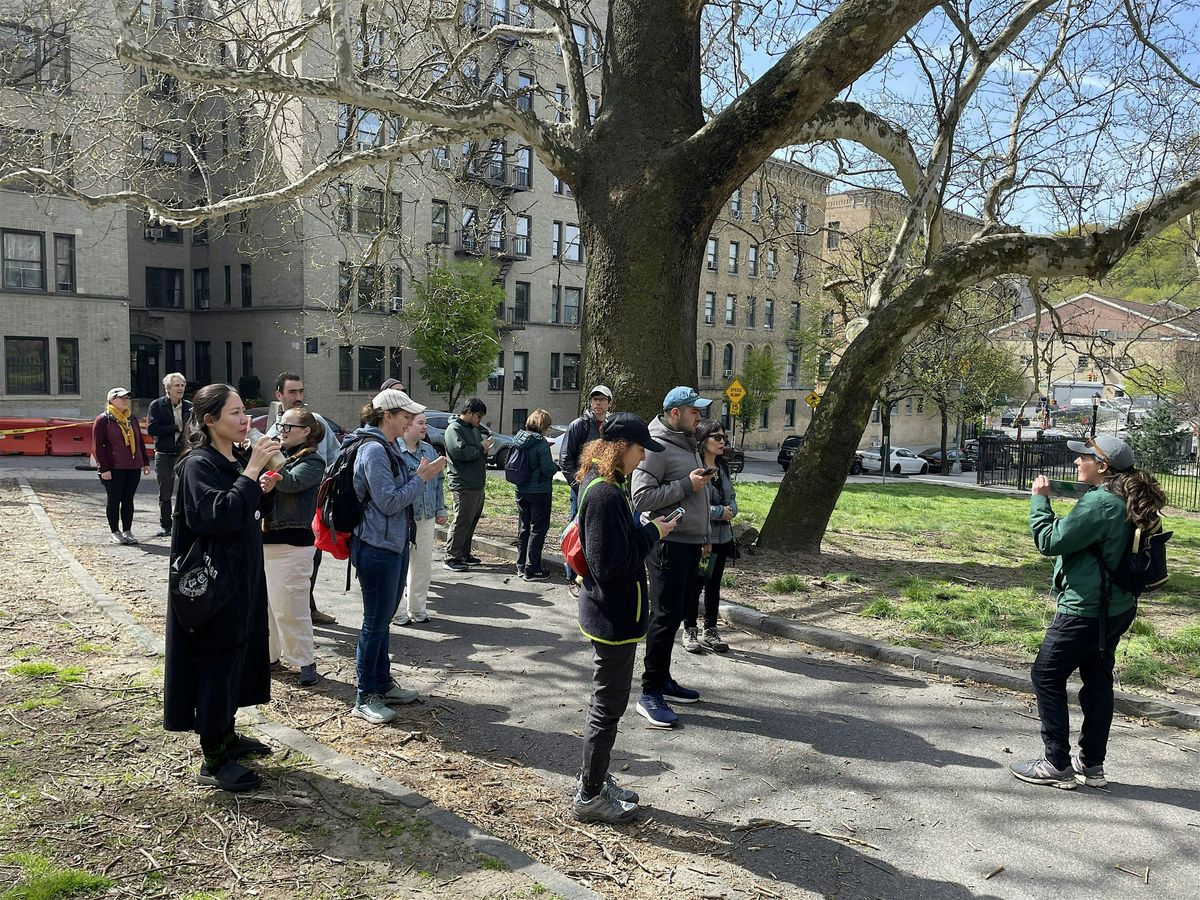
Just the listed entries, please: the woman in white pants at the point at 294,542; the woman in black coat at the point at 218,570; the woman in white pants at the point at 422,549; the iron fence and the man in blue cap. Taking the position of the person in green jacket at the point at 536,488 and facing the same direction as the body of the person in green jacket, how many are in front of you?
1

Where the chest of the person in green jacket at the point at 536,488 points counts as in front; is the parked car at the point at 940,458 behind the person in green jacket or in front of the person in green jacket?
in front

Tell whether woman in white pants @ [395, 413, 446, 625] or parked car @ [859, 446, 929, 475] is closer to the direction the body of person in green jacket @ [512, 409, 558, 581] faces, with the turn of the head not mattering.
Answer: the parked car

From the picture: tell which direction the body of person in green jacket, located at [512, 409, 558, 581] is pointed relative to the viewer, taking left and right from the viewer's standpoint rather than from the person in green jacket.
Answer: facing away from the viewer and to the right of the viewer

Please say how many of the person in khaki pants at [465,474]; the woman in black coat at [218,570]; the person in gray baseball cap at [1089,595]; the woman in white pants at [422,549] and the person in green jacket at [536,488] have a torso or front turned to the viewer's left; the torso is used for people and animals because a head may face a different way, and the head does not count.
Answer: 1

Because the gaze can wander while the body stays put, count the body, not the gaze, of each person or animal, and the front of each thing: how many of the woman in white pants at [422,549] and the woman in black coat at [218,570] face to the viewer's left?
0

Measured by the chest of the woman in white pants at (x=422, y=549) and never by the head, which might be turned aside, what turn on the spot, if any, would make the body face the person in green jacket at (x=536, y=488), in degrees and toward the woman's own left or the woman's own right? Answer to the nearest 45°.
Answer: approximately 90° to the woman's own left

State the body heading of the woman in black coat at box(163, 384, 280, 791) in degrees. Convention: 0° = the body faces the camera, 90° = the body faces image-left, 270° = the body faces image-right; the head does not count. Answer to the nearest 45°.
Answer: approximately 270°

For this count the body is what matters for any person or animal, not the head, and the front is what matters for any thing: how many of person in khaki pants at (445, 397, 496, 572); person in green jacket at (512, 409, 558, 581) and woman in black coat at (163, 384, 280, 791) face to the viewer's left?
0

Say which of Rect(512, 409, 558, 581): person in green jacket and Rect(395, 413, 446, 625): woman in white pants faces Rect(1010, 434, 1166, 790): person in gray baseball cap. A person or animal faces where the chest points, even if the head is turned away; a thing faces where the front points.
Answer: the woman in white pants

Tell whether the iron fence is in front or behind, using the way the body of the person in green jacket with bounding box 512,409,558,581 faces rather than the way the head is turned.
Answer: in front

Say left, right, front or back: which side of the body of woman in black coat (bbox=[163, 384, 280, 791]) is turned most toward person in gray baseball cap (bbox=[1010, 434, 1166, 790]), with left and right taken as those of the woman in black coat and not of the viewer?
front

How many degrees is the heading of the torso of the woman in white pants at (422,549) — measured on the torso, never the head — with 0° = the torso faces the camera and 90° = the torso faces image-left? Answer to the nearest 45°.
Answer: approximately 315°

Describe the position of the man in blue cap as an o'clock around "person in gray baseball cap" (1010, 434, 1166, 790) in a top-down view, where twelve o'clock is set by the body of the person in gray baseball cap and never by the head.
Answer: The man in blue cap is roughly at 12 o'clock from the person in gray baseball cap.

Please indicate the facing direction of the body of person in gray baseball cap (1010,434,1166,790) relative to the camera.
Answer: to the viewer's left

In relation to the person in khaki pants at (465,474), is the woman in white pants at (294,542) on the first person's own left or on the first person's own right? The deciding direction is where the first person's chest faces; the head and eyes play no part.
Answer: on the first person's own right

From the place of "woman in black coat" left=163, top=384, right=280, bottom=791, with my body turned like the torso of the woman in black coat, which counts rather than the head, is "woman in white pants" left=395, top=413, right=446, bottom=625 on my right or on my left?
on my left
